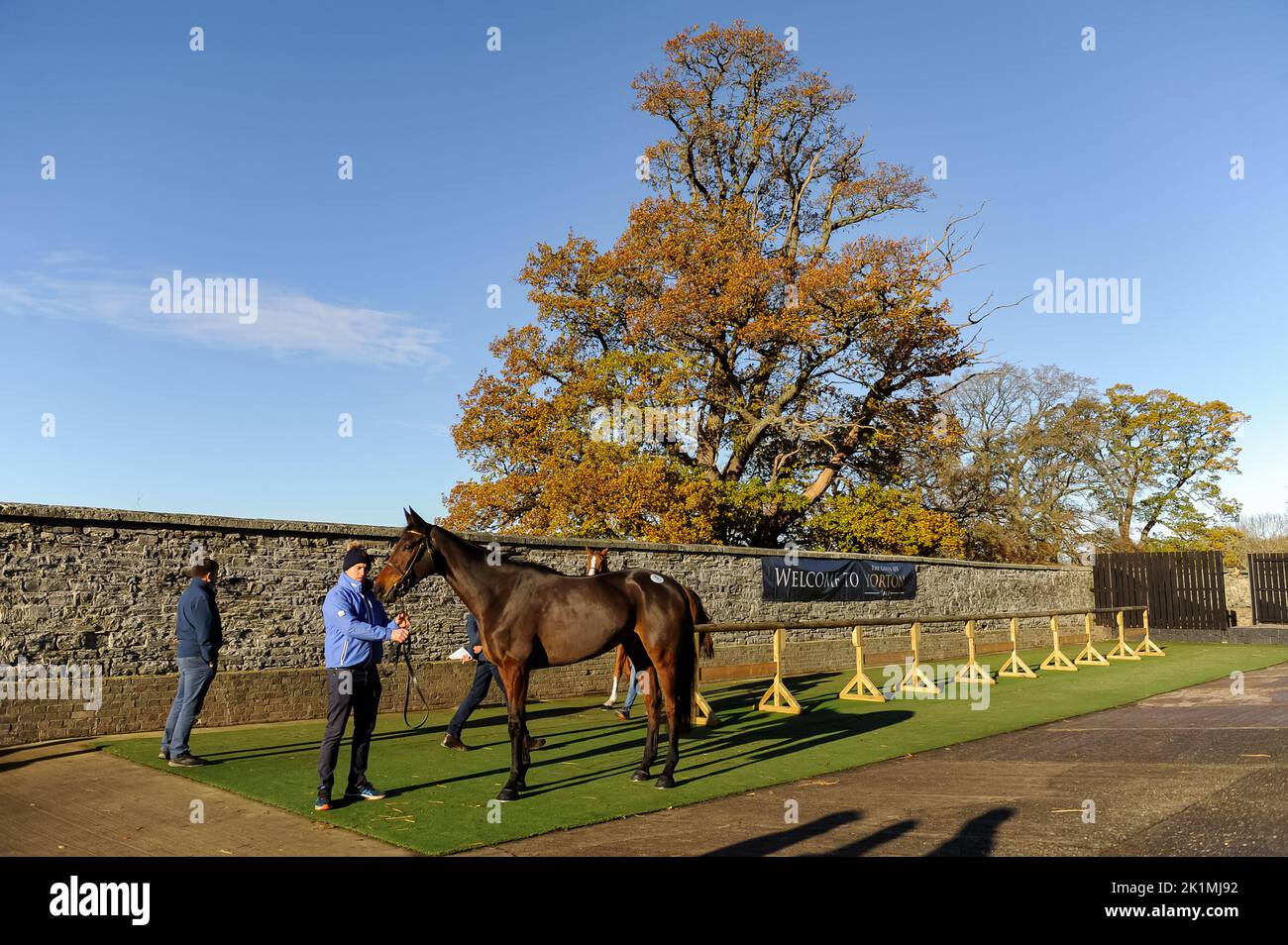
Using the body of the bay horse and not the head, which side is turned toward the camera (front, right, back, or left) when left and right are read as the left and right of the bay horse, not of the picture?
left

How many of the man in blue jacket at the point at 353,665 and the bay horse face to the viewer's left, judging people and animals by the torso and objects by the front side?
1

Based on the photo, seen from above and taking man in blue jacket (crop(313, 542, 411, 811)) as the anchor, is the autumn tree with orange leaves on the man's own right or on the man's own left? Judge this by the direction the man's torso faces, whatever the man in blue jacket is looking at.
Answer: on the man's own left

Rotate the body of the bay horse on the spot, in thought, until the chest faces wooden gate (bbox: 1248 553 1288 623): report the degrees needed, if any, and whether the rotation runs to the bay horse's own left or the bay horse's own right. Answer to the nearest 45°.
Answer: approximately 135° to the bay horse's own right

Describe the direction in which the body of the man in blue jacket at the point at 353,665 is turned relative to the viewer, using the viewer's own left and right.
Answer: facing the viewer and to the right of the viewer

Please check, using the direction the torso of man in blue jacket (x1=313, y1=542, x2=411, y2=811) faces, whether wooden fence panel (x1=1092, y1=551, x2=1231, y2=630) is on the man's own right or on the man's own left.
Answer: on the man's own left

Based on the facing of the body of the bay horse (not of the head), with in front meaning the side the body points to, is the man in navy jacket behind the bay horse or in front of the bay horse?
in front

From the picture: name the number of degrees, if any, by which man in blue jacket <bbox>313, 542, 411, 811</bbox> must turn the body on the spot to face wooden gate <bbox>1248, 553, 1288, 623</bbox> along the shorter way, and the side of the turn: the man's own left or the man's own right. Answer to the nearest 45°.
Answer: approximately 90° to the man's own left
